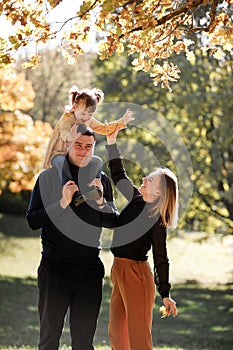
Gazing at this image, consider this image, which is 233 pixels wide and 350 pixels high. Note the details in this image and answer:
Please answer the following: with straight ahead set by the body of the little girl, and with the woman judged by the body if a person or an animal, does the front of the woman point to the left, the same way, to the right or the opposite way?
to the right

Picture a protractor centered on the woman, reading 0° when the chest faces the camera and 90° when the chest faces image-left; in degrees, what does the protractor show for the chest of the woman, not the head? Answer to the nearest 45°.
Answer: approximately 45°

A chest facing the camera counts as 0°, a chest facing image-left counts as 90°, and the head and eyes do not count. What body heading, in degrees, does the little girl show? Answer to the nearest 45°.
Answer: approximately 315°
